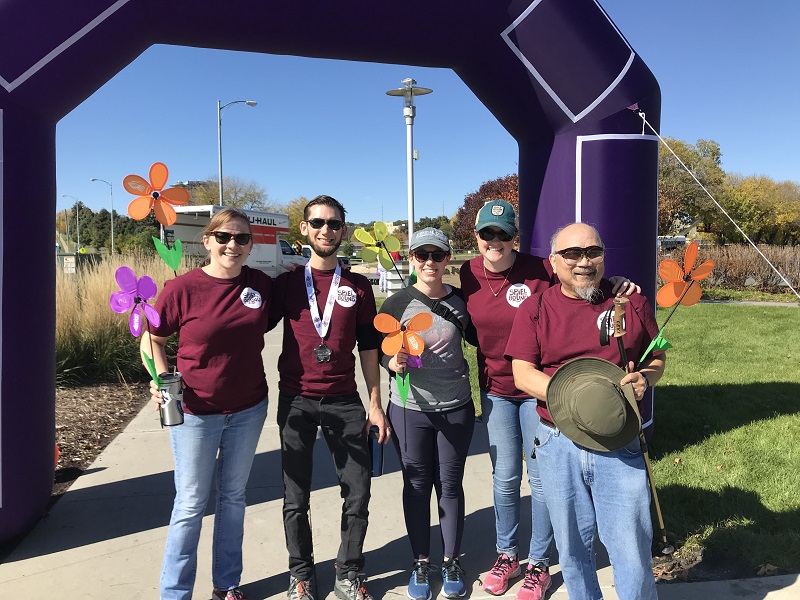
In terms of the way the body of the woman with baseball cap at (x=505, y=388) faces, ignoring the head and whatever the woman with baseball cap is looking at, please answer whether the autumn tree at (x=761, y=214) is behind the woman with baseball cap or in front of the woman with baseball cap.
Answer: behind

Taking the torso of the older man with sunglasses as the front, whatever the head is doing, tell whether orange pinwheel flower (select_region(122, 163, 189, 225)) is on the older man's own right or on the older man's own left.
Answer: on the older man's own right

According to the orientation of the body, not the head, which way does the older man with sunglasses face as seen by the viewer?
toward the camera

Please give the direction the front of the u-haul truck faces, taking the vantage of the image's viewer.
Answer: facing away from the viewer and to the right of the viewer

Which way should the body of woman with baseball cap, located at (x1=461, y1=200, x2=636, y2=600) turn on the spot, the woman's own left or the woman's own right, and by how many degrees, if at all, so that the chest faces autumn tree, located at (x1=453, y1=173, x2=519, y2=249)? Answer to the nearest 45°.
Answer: approximately 180°

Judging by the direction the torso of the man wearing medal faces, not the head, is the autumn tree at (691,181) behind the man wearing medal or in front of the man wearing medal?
behind

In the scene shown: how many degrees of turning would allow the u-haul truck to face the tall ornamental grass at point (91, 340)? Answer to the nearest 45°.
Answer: approximately 135° to its right

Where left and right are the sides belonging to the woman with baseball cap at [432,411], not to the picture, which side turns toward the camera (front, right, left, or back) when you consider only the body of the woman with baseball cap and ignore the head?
front

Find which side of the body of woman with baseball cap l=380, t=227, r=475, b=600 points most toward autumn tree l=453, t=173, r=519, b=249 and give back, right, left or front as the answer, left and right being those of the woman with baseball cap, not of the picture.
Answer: back
